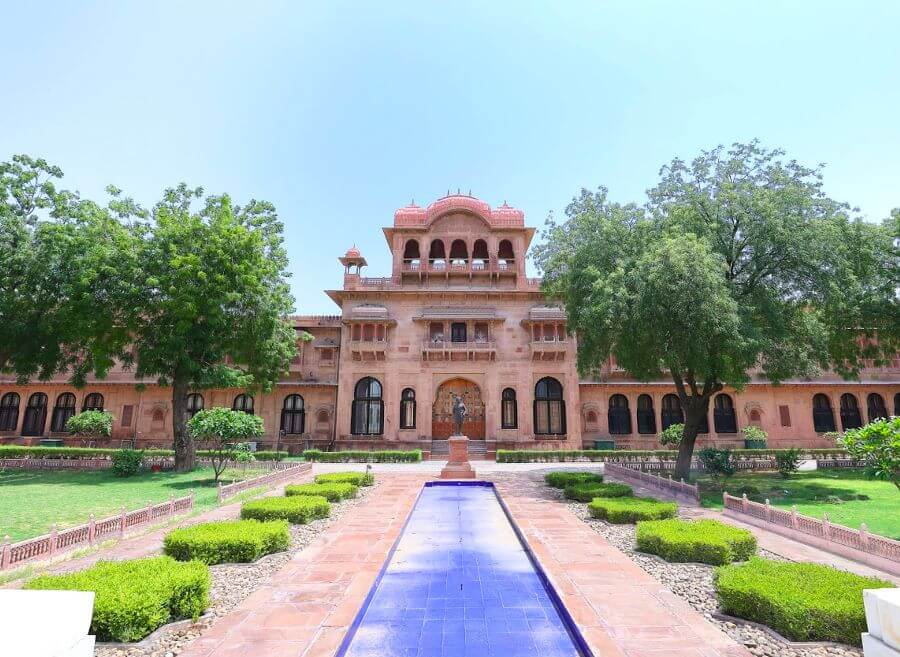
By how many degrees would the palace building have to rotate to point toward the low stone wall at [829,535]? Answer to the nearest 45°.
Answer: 0° — it already faces it

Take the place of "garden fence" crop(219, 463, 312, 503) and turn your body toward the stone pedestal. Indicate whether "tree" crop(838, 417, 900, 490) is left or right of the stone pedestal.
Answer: right

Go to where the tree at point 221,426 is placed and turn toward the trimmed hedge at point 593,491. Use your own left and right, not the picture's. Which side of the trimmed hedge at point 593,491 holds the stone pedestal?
left

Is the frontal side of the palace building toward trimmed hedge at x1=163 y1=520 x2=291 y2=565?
yes

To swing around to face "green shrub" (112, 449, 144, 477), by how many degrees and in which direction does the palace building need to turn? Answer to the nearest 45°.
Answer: approximately 45° to its right

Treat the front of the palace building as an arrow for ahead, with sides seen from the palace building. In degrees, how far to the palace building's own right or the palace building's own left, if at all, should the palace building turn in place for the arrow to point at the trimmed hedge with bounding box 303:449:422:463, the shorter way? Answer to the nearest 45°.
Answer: approximately 45° to the palace building's own right

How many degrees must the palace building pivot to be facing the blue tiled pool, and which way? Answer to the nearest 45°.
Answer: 0° — it already faces it

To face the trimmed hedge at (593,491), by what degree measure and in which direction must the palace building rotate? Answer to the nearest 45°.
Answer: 0° — it already faces it

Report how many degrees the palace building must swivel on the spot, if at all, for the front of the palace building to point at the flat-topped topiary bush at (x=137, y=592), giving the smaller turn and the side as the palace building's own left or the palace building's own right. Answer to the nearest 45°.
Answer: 0° — it already faces it

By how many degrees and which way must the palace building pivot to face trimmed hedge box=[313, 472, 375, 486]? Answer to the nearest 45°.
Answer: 0° — it already faces it

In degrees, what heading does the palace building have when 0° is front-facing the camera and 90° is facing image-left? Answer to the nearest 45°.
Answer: approximately 0°
